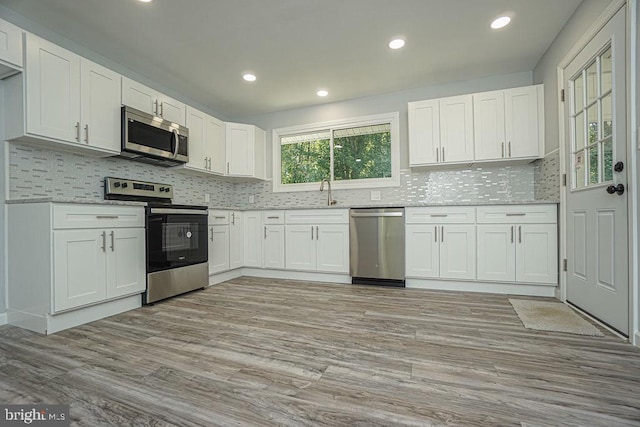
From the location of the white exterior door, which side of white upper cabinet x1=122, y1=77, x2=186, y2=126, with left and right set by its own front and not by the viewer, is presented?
front

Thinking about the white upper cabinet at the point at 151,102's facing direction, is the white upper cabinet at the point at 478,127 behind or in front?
in front

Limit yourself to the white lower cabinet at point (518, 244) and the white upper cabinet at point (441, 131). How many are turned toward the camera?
2

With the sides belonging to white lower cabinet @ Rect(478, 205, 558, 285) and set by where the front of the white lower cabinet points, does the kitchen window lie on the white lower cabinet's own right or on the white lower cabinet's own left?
on the white lower cabinet's own right

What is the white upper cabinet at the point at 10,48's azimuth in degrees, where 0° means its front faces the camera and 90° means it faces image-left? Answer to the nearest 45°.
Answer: approximately 315°

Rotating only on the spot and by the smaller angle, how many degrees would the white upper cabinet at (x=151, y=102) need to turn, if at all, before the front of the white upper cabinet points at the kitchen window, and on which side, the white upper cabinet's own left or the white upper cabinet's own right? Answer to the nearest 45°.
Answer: approximately 45° to the white upper cabinet's own left

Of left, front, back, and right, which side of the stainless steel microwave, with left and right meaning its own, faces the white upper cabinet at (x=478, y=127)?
front

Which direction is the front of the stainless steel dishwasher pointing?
toward the camera

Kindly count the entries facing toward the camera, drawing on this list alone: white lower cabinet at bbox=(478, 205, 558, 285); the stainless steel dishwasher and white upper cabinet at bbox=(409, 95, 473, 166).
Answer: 3

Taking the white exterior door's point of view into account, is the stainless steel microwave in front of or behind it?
in front

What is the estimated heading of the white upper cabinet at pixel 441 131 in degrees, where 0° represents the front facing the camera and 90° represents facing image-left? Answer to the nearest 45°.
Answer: approximately 0°

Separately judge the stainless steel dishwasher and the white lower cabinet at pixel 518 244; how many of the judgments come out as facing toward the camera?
2

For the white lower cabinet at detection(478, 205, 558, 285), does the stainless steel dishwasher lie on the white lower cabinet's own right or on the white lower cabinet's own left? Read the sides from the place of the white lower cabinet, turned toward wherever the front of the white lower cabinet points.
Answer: on the white lower cabinet's own right

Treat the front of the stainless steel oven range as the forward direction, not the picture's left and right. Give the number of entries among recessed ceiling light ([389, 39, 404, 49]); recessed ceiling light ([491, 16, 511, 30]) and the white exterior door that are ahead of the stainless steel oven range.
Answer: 3

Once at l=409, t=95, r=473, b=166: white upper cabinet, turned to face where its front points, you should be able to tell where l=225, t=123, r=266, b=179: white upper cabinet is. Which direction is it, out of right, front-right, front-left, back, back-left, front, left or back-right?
right

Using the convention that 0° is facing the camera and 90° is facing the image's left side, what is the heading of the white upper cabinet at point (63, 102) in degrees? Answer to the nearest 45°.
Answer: approximately 315°
